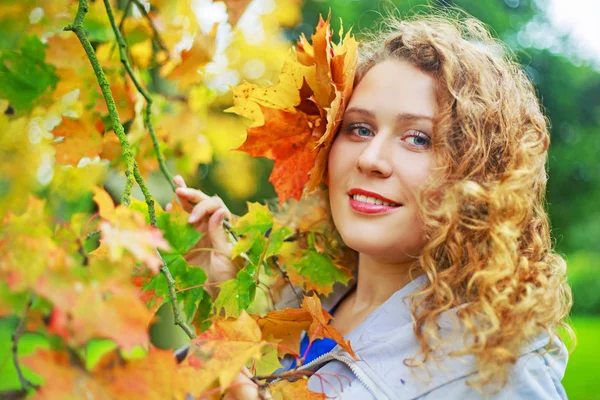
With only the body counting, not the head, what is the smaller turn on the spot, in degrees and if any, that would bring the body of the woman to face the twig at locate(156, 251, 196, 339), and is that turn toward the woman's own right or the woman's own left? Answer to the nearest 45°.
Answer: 0° — they already face it

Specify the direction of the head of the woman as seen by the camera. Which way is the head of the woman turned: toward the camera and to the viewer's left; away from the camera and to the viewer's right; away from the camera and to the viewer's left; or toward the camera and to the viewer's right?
toward the camera and to the viewer's left

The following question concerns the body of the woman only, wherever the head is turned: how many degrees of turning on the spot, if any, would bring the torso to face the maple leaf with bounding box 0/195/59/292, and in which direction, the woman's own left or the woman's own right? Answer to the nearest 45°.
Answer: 0° — they already face it

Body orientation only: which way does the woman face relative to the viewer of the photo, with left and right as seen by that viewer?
facing the viewer and to the left of the viewer

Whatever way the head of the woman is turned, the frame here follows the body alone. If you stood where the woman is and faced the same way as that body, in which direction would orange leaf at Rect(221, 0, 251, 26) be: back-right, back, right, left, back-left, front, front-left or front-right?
right
